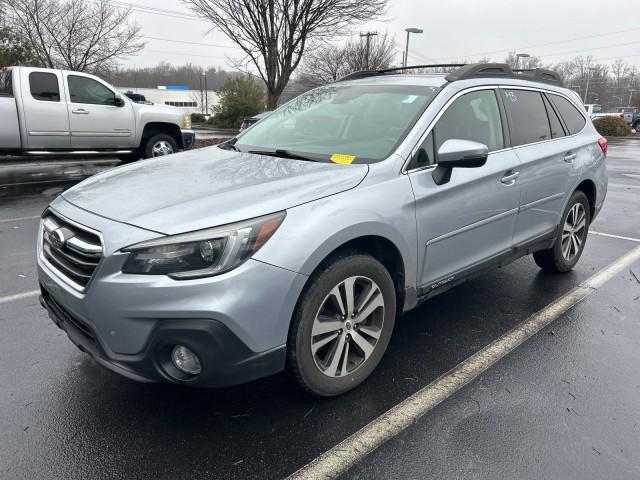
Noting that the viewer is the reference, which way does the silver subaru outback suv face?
facing the viewer and to the left of the viewer

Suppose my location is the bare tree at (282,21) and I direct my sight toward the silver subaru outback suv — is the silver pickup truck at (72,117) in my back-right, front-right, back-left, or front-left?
front-right

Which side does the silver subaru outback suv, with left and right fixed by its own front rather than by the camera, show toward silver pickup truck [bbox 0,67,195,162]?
right

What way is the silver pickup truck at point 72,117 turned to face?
to the viewer's right

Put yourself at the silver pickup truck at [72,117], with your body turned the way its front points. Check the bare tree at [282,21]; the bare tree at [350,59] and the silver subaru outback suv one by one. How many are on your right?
1

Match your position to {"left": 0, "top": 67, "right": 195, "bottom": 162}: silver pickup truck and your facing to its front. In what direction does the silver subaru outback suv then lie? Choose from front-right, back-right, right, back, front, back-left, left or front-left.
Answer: right

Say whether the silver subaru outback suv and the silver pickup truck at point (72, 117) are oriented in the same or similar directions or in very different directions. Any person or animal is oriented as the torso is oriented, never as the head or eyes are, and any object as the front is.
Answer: very different directions

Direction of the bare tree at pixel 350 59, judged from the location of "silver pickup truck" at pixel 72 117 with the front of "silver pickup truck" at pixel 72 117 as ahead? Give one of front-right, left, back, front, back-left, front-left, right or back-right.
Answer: front-left

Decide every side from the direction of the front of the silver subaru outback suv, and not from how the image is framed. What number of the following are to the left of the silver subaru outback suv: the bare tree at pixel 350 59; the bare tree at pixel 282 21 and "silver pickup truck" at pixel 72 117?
0

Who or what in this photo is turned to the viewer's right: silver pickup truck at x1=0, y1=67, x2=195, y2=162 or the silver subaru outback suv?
the silver pickup truck

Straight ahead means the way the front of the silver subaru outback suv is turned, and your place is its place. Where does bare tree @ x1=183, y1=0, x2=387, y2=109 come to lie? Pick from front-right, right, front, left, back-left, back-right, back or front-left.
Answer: back-right

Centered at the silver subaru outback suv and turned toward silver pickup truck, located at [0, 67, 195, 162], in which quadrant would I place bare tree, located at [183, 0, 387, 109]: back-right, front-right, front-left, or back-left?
front-right

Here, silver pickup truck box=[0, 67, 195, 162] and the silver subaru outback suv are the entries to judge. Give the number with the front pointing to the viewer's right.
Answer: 1

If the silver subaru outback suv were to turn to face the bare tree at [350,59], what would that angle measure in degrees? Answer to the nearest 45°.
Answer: approximately 135° to its right
